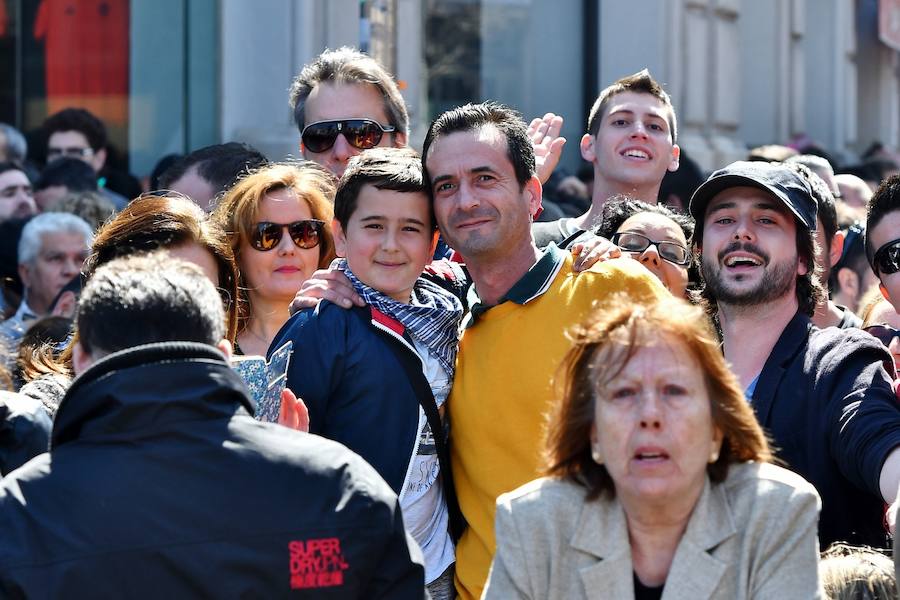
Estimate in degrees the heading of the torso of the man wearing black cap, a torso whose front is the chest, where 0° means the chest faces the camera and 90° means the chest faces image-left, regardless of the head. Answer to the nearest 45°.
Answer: approximately 45°

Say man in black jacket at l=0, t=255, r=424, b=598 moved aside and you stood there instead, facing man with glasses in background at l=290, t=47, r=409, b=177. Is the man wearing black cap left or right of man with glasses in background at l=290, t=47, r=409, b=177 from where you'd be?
right

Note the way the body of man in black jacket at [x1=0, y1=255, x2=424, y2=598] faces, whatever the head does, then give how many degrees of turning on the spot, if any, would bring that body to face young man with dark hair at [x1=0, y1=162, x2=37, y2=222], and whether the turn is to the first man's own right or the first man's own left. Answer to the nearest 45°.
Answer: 0° — they already face them

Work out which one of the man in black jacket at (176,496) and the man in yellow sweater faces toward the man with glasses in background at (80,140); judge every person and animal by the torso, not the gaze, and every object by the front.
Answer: the man in black jacket

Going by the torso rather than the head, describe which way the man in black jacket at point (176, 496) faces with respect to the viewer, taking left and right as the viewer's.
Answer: facing away from the viewer

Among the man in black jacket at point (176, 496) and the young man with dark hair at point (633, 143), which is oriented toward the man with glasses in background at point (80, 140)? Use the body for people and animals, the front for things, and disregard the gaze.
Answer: the man in black jacket
